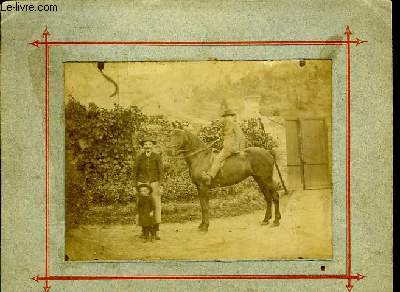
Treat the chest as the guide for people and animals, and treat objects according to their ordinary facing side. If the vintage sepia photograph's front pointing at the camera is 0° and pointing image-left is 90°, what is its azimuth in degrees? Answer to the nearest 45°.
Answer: approximately 0°
